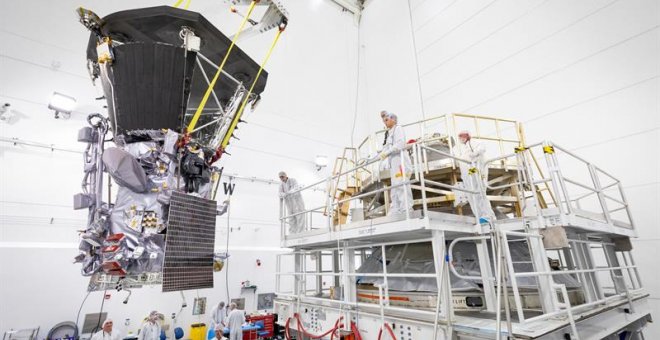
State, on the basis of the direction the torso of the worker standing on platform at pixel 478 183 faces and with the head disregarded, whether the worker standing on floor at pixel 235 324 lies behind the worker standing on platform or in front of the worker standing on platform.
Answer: in front

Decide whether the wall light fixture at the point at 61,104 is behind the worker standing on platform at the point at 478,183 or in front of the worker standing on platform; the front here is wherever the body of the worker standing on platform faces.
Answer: in front

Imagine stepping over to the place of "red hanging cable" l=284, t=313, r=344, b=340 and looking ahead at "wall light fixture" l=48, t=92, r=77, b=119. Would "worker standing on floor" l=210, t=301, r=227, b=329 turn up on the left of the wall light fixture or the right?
right

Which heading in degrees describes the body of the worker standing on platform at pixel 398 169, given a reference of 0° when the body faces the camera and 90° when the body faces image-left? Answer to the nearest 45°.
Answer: approximately 90°

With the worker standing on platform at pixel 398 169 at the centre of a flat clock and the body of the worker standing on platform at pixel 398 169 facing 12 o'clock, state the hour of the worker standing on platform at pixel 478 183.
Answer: the worker standing on platform at pixel 478 183 is roughly at 5 o'clock from the worker standing on platform at pixel 398 169.

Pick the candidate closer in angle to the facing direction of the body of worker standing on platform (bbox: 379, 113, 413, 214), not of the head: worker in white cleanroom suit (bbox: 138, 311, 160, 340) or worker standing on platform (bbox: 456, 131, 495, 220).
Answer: the worker in white cleanroom suit

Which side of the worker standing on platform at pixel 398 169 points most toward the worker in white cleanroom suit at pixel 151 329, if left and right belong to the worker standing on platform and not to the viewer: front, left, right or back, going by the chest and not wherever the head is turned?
front

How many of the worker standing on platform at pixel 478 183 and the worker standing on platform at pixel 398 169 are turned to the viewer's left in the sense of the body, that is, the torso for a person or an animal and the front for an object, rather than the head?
2
